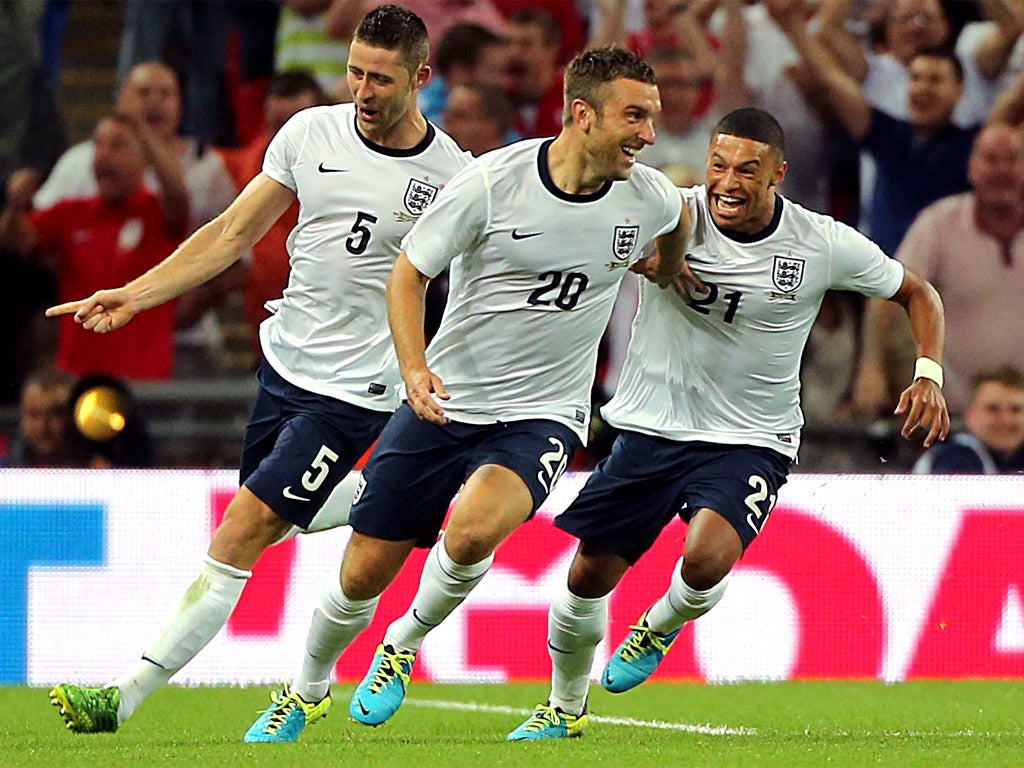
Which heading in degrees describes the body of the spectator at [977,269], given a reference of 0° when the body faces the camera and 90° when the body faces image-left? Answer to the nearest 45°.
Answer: approximately 0°

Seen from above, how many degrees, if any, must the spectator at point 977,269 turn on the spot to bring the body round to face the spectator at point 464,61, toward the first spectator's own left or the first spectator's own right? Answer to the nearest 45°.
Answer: approximately 90° to the first spectator's own right

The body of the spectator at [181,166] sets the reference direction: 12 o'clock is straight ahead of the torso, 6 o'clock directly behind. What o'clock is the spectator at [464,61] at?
the spectator at [464,61] is roughly at 9 o'clock from the spectator at [181,166].

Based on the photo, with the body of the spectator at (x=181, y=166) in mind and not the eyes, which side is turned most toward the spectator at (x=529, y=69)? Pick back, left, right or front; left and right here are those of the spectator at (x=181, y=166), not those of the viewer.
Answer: left

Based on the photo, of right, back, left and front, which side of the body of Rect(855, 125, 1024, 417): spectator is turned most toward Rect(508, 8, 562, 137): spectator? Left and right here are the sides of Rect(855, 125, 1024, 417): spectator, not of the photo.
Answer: right

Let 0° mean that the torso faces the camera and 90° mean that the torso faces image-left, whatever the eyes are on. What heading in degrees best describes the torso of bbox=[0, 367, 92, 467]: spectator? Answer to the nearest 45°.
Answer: approximately 0°

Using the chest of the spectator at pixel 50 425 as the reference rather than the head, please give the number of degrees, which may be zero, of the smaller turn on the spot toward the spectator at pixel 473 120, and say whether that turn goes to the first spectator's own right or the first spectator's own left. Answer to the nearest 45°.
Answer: approximately 90° to the first spectator's own left

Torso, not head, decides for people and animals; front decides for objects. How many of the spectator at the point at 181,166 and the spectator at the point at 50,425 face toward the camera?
2
